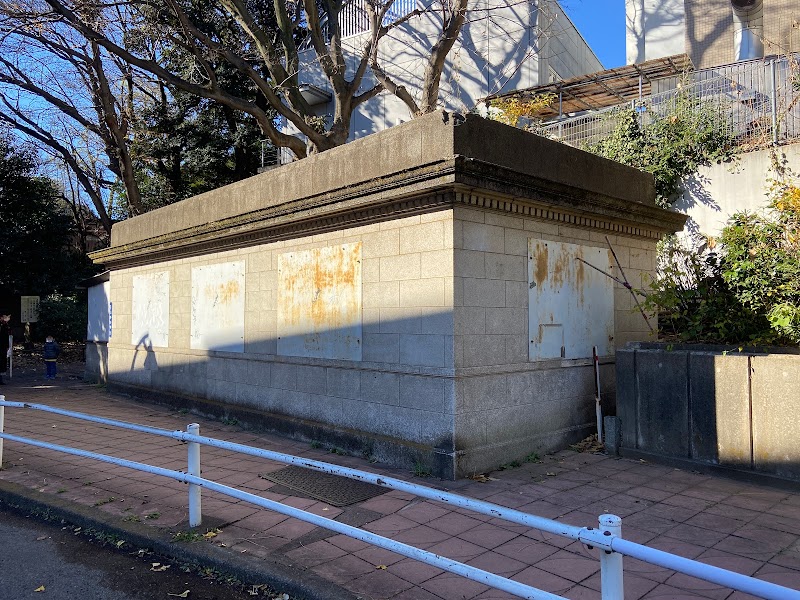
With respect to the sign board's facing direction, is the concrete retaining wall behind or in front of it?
in front

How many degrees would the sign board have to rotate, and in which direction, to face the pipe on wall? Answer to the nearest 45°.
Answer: approximately 45° to its left

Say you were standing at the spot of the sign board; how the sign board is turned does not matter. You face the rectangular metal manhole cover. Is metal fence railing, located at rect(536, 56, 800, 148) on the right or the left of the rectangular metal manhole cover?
left

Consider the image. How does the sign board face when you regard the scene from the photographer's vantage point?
facing the viewer

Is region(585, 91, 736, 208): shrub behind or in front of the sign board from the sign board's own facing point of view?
in front

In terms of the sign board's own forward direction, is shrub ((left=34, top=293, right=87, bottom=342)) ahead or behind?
behind

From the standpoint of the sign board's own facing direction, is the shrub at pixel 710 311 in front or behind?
in front
